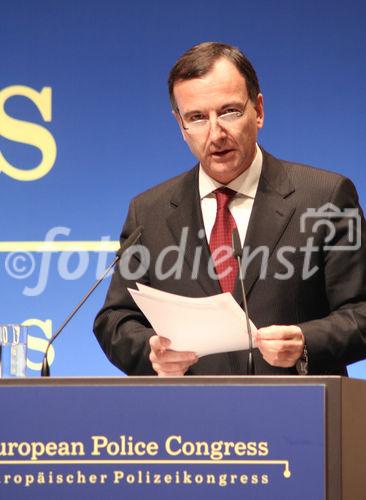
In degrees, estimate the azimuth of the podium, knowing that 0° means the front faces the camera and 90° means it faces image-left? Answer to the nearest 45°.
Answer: approximately 0°

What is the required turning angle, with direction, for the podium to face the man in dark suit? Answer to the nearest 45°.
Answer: approximately 180°

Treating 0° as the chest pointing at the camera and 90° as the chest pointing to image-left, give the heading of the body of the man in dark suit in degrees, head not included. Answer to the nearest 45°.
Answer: approximately 0°

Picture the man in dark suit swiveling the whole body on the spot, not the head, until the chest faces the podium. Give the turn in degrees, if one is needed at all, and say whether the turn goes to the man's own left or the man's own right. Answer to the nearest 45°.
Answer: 0° — they already face it

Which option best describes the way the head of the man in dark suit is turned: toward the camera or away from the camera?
toward the camera

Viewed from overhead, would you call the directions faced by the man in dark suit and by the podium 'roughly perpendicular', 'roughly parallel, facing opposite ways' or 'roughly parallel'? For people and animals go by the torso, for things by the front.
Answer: roughly parallel
